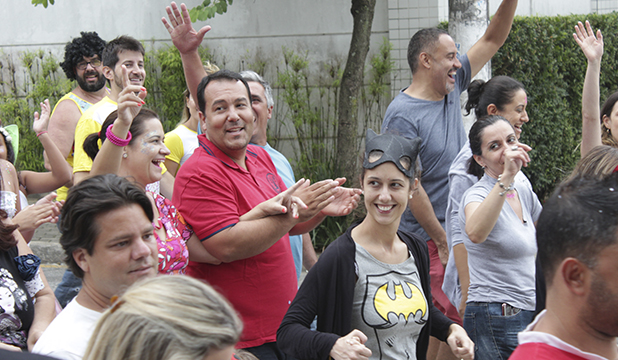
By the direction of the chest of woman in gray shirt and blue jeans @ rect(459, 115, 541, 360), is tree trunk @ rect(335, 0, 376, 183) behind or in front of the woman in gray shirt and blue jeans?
behind

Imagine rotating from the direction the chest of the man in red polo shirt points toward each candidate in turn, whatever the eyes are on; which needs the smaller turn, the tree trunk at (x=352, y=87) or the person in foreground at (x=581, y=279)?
the person in foreground

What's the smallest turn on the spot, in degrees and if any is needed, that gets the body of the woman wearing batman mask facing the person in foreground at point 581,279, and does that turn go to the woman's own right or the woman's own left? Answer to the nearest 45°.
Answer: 0° — they already face them

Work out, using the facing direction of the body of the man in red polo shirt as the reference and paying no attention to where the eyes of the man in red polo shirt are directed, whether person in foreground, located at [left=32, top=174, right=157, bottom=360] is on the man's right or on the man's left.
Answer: on the man's right
